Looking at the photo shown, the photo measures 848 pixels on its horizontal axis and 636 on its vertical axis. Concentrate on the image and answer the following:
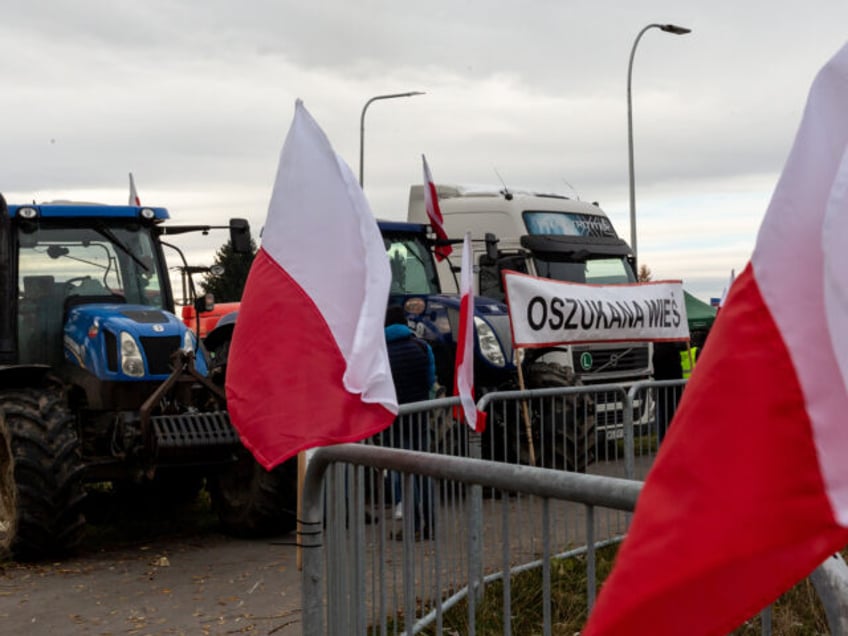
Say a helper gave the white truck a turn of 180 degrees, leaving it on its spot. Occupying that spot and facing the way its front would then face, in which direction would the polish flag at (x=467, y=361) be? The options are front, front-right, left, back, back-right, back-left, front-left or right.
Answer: back-left

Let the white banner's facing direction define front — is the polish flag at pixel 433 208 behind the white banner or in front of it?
behind

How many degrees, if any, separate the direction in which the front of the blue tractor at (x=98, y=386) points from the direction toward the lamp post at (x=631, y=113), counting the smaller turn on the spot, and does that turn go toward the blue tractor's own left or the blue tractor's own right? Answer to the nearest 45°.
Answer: approximately 90° to the blue tractor's own left

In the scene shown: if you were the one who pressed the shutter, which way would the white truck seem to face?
facing the viewer and to the right of the viewer

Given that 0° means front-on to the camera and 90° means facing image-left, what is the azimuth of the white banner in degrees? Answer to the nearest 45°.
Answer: approximately 315°

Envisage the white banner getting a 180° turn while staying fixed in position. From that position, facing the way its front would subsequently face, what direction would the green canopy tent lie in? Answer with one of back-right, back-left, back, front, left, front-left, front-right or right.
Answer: front-right

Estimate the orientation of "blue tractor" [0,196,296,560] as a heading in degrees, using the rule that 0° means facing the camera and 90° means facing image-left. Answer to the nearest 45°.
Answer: approximately 315°

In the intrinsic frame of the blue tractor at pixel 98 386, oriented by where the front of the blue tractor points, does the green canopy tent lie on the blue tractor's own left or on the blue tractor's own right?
on the blue tractor's own left

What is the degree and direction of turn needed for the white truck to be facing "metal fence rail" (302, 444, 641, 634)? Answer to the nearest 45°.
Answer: approximately 45° to its right

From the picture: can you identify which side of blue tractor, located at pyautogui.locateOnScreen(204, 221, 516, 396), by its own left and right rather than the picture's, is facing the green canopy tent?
left

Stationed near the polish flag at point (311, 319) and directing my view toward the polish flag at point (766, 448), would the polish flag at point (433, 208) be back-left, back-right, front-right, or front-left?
back-left

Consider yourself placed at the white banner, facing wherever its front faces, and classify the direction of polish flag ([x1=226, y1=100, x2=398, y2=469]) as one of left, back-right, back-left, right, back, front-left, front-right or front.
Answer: front-right

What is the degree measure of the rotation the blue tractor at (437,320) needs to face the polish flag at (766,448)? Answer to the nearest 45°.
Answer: approximately 45° to its right
